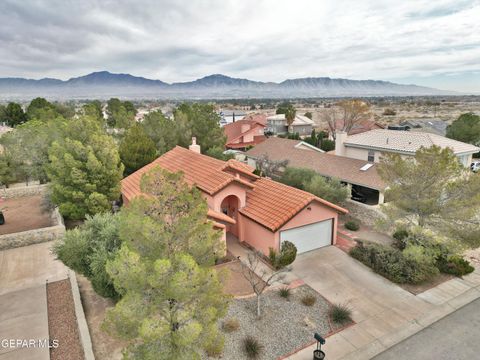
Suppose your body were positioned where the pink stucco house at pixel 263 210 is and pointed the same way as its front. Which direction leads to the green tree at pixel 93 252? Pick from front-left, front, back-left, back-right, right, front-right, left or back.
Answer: right

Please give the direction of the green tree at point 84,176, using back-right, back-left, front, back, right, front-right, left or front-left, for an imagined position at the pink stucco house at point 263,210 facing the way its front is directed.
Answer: back-right

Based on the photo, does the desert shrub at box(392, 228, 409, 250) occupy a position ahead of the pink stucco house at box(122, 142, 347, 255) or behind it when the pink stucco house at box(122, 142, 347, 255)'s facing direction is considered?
ahead

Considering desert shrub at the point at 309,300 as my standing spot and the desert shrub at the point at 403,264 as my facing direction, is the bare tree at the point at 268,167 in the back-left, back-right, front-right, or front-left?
front-left

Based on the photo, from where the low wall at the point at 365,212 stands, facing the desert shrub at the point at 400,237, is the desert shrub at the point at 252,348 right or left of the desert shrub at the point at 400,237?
right

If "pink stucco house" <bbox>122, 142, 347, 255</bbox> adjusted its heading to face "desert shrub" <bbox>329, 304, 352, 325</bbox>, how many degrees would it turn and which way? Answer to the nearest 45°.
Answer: approximately 45° to its right

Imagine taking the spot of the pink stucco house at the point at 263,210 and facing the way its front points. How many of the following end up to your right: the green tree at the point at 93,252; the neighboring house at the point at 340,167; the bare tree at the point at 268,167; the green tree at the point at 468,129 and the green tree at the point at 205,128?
1

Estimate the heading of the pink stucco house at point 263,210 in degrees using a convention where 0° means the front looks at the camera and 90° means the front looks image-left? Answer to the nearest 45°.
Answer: approximately 315°

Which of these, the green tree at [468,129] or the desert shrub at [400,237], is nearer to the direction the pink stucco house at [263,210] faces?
the desert shrub

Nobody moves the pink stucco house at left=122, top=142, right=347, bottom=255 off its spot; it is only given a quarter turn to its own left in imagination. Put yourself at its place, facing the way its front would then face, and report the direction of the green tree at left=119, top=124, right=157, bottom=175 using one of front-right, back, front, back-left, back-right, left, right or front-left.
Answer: left

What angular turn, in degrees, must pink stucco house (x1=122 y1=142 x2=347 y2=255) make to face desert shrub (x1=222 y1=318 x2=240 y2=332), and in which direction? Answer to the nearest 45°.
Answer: approximately 45° to its right

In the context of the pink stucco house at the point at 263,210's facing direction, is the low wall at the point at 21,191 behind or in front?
behind

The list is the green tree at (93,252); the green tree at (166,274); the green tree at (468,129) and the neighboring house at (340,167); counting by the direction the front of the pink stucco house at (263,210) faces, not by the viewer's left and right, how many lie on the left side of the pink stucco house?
2

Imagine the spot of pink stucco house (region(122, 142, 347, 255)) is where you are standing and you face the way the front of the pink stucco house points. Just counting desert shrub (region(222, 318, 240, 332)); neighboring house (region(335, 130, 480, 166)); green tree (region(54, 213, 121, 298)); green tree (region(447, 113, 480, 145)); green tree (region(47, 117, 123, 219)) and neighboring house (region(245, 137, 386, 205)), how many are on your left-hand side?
3

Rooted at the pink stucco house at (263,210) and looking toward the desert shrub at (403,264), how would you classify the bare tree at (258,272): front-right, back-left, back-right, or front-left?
front-right

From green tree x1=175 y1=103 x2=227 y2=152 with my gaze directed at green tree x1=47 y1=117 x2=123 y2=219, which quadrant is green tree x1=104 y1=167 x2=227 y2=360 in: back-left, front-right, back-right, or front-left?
front-left

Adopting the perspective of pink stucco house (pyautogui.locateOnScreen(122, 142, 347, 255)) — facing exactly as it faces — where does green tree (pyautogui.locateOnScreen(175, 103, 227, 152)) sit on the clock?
The green tree is roughly at 7 o'clock from the pink stucco house.

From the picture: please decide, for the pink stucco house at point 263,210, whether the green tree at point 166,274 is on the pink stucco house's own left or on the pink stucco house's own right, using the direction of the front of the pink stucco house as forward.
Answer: on the pink stucco house's own right

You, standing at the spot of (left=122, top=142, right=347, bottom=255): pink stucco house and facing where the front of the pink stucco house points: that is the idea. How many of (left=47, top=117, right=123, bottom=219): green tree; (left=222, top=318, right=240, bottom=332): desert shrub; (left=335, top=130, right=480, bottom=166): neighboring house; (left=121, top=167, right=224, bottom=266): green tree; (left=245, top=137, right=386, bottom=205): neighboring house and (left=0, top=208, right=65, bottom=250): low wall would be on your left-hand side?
2

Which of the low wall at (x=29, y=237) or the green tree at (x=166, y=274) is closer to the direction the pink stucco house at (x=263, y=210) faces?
the green tree

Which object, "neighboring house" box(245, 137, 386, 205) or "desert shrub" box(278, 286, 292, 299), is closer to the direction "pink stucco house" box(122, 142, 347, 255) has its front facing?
the desert shrub
